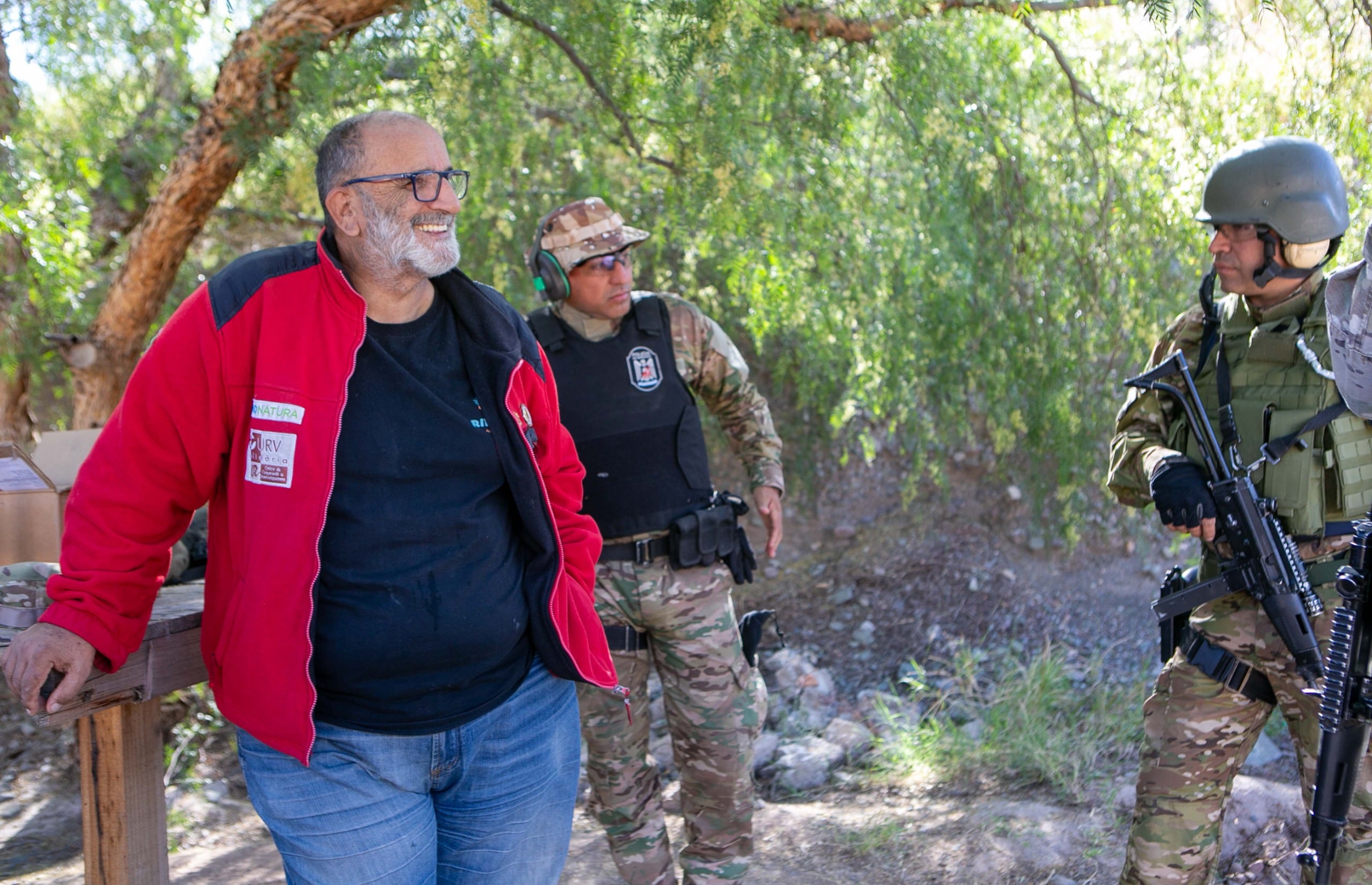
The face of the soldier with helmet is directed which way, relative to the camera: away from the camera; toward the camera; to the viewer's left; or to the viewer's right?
to the viewer's left

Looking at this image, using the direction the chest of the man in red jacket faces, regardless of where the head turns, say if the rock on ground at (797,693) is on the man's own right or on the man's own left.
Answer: on the man's own left

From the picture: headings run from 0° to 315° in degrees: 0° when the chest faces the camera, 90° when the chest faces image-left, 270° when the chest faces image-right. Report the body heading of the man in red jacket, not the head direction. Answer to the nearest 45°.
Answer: approximately 315°

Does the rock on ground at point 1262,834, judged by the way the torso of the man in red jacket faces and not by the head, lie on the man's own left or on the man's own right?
on the man's own left

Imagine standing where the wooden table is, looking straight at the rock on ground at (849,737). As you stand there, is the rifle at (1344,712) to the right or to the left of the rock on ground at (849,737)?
right
